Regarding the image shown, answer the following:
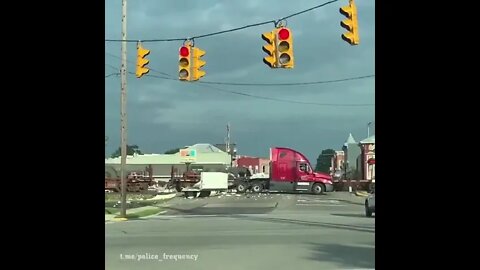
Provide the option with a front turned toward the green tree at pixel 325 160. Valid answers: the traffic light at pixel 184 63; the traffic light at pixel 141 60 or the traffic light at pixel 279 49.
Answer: the traffic light at pixel 141 60

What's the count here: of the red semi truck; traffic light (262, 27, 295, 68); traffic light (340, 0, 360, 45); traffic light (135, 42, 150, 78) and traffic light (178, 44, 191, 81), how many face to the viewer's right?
2

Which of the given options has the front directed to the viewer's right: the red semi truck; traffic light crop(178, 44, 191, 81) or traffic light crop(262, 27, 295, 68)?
the red semi truck

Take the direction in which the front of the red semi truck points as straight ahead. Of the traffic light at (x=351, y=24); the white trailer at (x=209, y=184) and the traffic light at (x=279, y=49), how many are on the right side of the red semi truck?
2

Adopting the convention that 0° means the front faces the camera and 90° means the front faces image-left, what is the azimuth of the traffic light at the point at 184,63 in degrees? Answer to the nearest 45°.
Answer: approximately 0°

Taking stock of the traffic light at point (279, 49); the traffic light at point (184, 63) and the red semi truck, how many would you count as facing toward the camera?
2

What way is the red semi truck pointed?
to the viewer's right

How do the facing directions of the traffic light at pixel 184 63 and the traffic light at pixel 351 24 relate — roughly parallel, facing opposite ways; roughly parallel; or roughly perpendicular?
roughly perpendicular

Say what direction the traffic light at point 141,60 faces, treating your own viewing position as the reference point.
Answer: facing to the right of the viewer

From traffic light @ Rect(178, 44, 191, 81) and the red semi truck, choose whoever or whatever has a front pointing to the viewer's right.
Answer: the red semi truck

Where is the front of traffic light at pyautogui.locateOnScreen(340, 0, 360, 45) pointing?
to the viewer's left

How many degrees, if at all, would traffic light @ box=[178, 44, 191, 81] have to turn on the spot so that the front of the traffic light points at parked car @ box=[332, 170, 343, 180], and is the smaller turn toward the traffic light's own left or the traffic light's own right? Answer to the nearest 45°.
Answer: approximately 135° to the traffic light's own left
